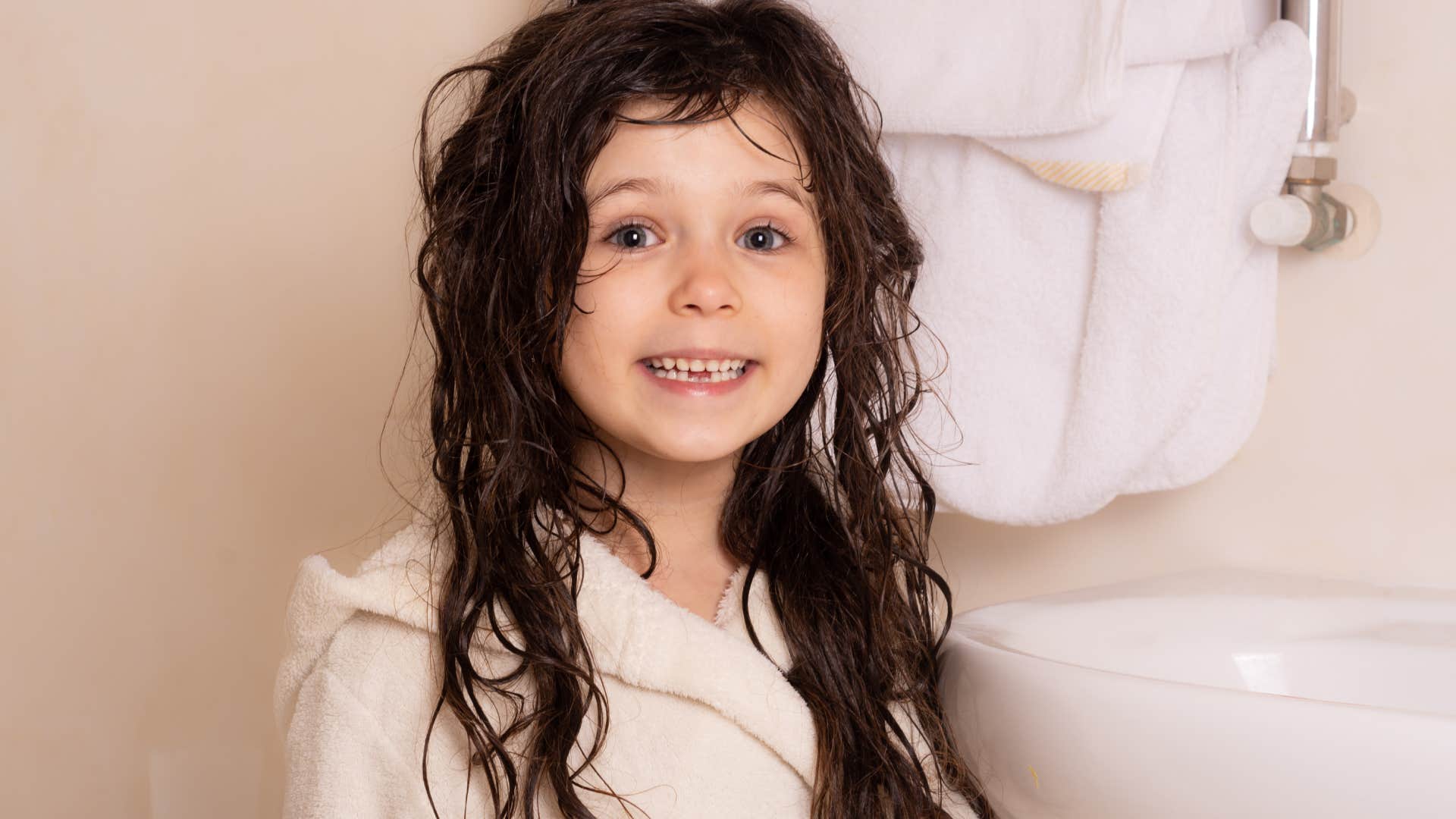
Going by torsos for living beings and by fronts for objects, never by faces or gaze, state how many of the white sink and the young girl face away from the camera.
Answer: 0

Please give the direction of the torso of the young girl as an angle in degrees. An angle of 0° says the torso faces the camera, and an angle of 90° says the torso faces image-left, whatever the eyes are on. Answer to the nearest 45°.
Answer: approximately 315°
